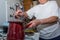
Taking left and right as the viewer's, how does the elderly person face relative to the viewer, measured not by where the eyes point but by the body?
facing the viewer and to the left of the viewer
